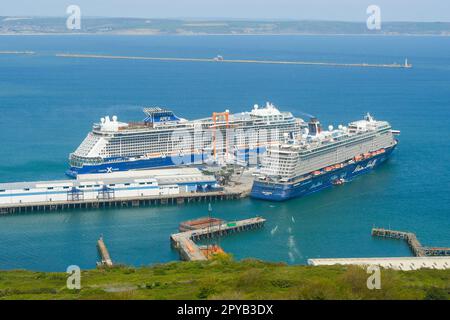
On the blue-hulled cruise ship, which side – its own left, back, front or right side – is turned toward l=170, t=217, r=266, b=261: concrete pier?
back

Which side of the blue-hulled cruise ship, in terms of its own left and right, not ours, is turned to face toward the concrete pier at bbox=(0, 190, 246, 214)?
back

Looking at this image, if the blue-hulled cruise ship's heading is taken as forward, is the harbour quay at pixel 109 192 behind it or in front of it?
behind

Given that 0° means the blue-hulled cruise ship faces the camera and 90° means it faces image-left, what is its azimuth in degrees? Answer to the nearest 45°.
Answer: approximately 225°

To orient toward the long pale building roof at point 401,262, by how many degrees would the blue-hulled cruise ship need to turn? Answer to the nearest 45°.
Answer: approximately 135° to its right
